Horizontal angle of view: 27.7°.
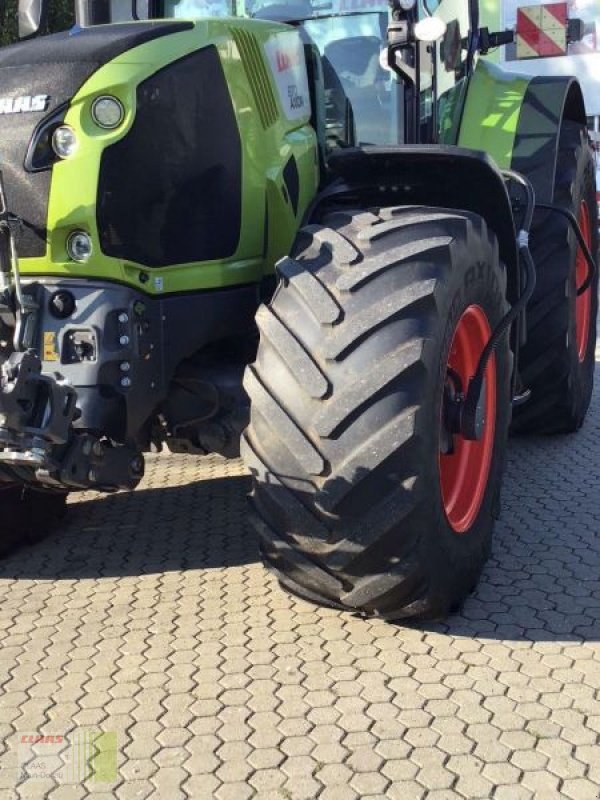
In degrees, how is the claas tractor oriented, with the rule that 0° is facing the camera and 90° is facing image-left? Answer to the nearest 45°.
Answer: approximately 45°
